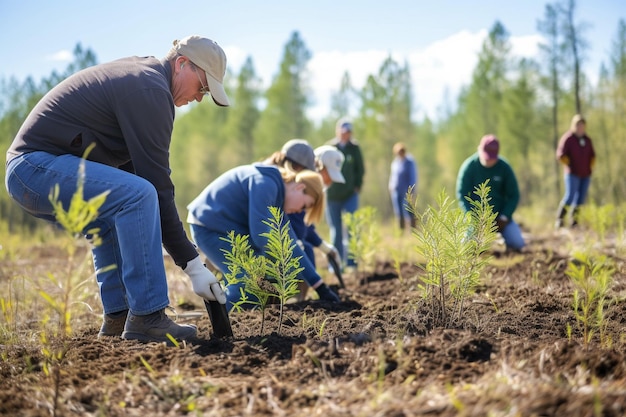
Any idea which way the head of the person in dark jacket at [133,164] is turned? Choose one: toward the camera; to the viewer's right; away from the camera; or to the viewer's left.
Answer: to the viewer's right

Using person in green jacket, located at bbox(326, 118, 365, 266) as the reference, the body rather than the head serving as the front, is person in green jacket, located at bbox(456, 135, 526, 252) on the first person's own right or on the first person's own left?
on the first person's own left

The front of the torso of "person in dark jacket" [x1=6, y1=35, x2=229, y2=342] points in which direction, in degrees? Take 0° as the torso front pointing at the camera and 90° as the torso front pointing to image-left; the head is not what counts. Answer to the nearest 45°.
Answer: approximately 270°

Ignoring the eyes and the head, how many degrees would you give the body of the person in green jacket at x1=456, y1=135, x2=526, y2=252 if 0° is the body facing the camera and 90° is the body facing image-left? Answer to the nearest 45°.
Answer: approximately 0°

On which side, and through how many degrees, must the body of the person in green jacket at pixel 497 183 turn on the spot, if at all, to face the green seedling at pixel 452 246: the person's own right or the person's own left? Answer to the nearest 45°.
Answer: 0° — they already face it

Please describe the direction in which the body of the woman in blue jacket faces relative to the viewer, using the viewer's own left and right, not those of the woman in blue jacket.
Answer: facing to the right of the viewer
